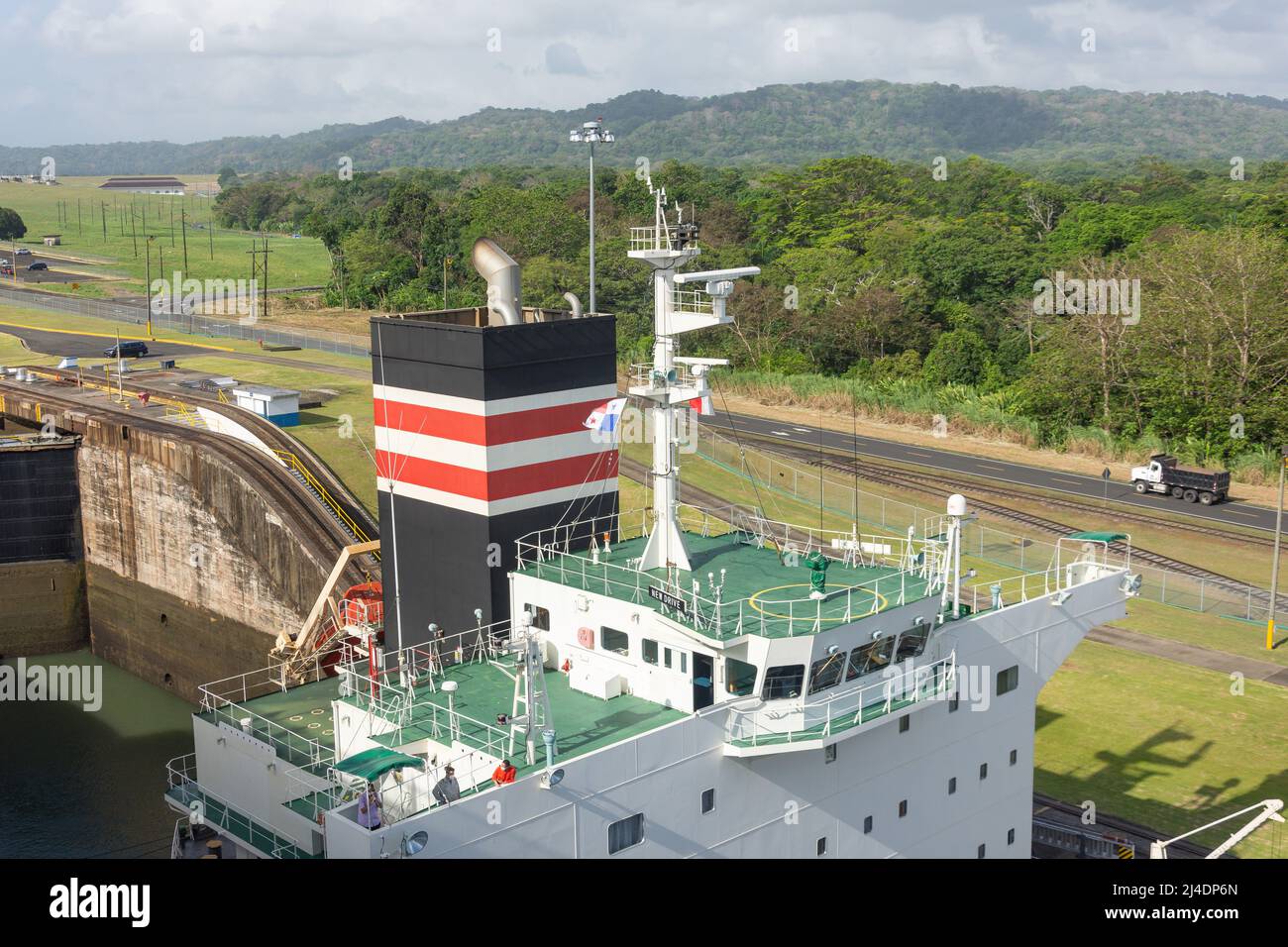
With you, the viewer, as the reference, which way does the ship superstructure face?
facing the viewer and to the right of the viewer

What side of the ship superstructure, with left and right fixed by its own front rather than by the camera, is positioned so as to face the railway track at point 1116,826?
left
